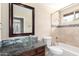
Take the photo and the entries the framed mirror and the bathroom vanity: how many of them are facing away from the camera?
0

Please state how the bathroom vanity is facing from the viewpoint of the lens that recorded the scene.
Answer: facing the viewer and to the right of the viewer

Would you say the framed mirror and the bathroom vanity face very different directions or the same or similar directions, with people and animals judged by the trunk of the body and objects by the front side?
same or similar directions
